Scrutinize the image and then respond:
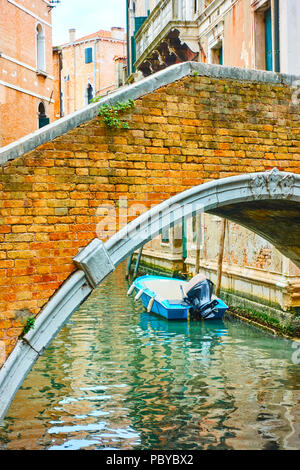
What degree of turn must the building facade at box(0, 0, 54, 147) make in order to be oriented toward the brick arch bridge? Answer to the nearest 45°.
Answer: approximately 45° to its right

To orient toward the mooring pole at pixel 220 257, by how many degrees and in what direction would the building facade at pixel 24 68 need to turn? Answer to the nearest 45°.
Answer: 0° — it already faces it

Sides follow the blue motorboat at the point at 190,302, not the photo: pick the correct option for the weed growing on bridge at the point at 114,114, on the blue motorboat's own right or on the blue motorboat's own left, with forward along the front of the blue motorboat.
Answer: on the blue motorboat's own left

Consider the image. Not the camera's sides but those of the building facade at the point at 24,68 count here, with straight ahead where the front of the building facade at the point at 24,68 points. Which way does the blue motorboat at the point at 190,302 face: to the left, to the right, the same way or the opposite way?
the opposite way

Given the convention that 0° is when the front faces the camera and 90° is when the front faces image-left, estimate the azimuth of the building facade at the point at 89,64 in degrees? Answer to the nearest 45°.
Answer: approximately 45°

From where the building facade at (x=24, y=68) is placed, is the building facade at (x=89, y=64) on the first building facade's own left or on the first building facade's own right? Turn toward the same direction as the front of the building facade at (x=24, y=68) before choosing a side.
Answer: on the first building facade's own left

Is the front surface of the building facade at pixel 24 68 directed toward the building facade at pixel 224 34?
yes

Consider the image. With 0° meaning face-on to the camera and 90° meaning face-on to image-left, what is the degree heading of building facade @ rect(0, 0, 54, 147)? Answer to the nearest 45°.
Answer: approximately 315°
